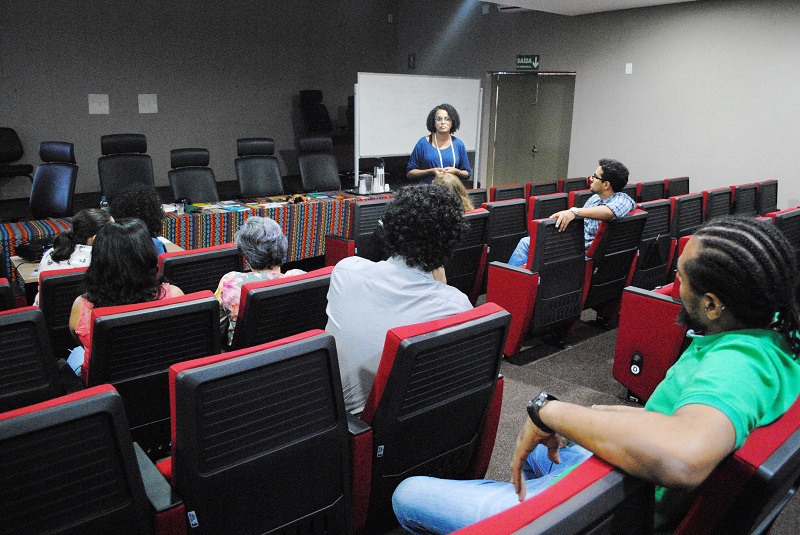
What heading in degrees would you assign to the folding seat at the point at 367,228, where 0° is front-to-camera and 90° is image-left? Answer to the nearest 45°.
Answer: approximately 135°

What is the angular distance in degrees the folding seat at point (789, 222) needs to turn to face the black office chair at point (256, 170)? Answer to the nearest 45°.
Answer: approximately 45° to its left

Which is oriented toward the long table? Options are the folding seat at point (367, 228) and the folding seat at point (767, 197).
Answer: the folding seat at point (367, 228)

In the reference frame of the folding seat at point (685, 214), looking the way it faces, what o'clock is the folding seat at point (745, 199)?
the folding seat at point (745, 199) is roughly at 2 o'clock from the folding seat at point (685, 214).

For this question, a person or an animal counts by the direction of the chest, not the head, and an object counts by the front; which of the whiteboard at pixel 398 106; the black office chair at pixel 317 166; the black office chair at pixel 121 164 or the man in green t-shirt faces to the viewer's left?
the man in green t-shirt

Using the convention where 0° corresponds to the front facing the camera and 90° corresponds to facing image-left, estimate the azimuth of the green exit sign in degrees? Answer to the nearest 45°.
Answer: approximately 0°

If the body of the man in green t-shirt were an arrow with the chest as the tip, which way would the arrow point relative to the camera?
to the viewer's left

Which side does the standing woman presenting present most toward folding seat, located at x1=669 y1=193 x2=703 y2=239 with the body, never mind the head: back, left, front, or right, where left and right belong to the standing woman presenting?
left

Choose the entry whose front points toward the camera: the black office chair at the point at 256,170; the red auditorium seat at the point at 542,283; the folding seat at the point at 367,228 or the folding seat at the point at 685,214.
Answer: the black office chair

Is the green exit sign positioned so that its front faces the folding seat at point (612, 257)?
yes

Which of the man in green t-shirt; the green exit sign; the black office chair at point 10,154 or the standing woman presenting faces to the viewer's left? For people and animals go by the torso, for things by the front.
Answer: the man in green t-shirt

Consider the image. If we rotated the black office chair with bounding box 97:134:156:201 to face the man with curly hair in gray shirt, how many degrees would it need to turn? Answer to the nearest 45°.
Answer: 0° — it already faces them
